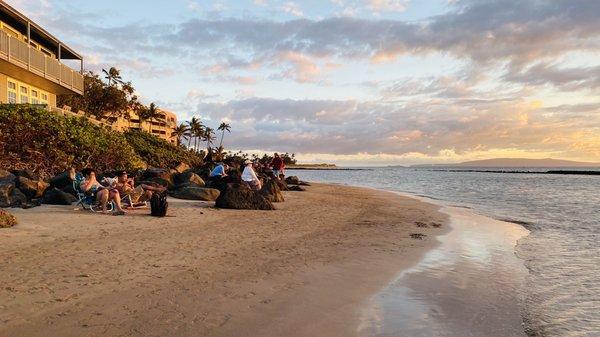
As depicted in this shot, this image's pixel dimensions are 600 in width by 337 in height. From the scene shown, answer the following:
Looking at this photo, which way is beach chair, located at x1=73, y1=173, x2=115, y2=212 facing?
to the viewer's right

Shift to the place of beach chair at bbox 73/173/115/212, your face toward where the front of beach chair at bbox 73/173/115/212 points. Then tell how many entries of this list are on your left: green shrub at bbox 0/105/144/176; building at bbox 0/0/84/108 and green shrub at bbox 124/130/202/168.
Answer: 3

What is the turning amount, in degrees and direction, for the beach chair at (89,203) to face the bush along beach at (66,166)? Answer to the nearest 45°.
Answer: approximately 90° to its left

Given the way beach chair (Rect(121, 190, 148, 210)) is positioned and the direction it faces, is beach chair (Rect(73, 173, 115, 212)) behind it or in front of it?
behind

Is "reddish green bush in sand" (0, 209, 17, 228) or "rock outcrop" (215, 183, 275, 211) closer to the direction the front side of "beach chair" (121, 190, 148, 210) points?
the rock outcrop

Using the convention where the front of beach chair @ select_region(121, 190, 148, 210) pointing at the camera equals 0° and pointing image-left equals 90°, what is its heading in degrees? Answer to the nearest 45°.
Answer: approximately 270°

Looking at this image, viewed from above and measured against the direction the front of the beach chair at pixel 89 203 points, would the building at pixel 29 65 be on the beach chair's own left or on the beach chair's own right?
on the beach chair's own left

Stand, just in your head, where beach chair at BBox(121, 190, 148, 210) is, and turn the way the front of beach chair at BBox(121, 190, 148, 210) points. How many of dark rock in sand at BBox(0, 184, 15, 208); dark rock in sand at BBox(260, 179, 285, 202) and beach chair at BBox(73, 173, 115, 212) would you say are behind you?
2

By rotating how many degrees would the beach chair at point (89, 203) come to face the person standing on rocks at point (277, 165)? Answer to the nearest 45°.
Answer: approximately 45° to its left

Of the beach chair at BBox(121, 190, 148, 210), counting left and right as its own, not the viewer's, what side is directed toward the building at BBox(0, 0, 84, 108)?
left

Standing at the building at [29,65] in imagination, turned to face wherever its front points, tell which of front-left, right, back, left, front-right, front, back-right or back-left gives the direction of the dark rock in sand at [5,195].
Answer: front-right

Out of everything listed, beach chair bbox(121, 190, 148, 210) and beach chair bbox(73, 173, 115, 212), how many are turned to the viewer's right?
2

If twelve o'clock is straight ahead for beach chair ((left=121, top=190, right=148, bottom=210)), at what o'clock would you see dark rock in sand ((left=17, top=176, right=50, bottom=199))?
The dark rock in sand is roughly at 7 o'clock from the beach chair.

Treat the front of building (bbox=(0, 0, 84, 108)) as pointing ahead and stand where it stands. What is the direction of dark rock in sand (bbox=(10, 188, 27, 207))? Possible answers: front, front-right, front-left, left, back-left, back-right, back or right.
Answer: front-right

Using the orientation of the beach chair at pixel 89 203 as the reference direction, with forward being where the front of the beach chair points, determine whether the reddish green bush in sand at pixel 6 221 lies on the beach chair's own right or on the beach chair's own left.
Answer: on the beach chair's own right
